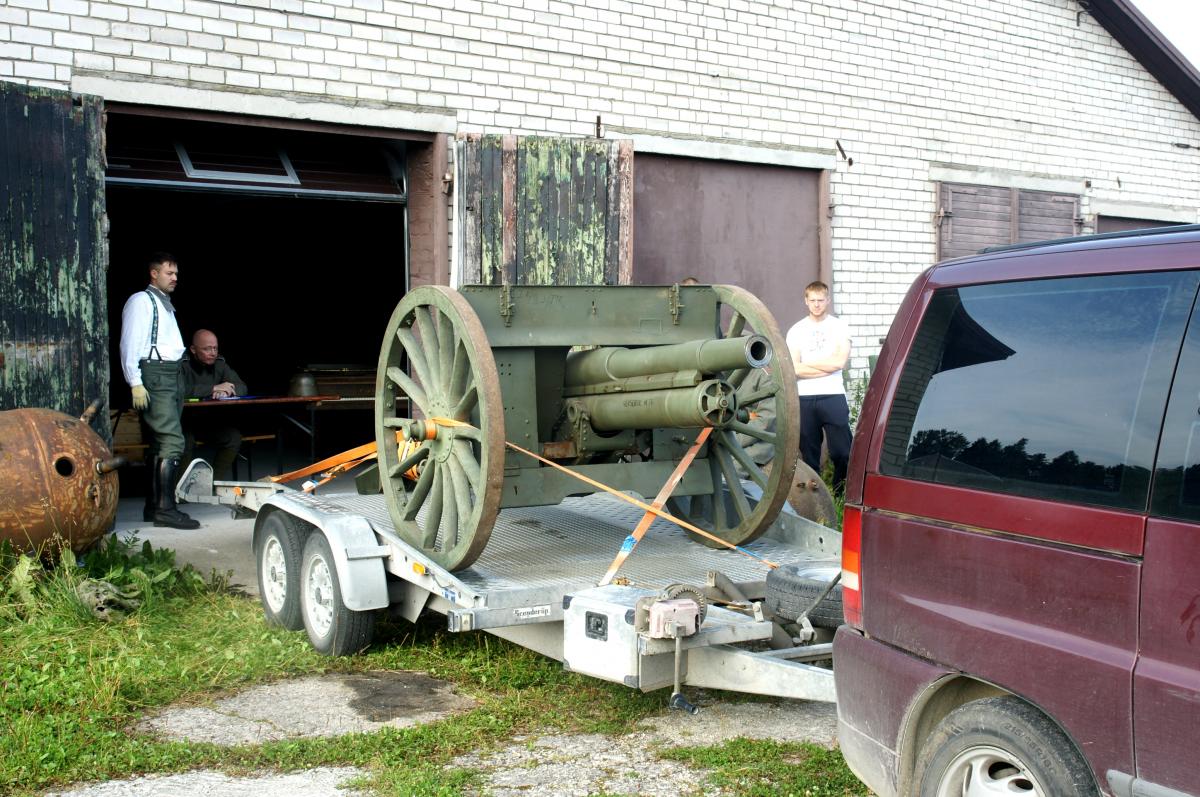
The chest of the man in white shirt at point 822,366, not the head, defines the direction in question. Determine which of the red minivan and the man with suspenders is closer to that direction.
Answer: the red minivan

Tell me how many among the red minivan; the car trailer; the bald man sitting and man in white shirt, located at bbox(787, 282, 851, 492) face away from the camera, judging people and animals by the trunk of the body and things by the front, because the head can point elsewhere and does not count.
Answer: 0

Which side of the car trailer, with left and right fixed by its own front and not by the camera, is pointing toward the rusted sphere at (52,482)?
back

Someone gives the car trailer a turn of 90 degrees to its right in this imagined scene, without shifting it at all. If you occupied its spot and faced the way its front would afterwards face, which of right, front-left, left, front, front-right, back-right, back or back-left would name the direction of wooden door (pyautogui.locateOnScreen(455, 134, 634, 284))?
back-right

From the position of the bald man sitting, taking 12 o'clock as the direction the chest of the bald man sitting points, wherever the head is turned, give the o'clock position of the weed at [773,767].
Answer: The weed is roughly at 1 o'clock from the bald man sitting.

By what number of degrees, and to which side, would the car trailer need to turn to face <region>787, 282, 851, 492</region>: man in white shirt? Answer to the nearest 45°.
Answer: approximately 90° to its left

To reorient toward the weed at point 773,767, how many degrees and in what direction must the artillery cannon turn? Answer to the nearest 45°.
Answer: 0° — it already faces it

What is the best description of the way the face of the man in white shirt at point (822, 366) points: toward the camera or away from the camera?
toward the camera

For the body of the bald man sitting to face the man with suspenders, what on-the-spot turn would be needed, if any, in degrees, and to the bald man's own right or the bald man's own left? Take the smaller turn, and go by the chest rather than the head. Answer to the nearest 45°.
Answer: approximately 45° to the bald man's own right

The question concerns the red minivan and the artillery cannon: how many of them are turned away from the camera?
0

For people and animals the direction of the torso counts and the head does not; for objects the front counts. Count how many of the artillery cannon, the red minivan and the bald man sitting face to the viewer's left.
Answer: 0

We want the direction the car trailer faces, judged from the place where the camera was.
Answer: facing the viewer and to the right of the viewer

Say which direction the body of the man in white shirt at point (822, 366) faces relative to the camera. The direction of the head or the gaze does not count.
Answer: toward the camera

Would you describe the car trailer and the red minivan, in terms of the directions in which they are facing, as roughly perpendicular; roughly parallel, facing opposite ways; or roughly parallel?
roughly parallel

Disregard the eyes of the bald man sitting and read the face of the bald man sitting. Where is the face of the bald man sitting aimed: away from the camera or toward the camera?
toward the camera

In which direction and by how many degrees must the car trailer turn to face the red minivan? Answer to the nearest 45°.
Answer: approximately 45° to its right

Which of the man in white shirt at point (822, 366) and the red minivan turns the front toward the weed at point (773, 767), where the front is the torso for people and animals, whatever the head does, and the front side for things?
the man in white shirt

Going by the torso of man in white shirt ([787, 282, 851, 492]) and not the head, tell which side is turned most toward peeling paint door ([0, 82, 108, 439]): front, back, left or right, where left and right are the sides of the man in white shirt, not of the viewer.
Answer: right

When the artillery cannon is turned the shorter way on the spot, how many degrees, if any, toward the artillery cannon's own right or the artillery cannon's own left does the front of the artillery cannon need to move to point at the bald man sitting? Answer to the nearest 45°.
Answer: approximately 180°
